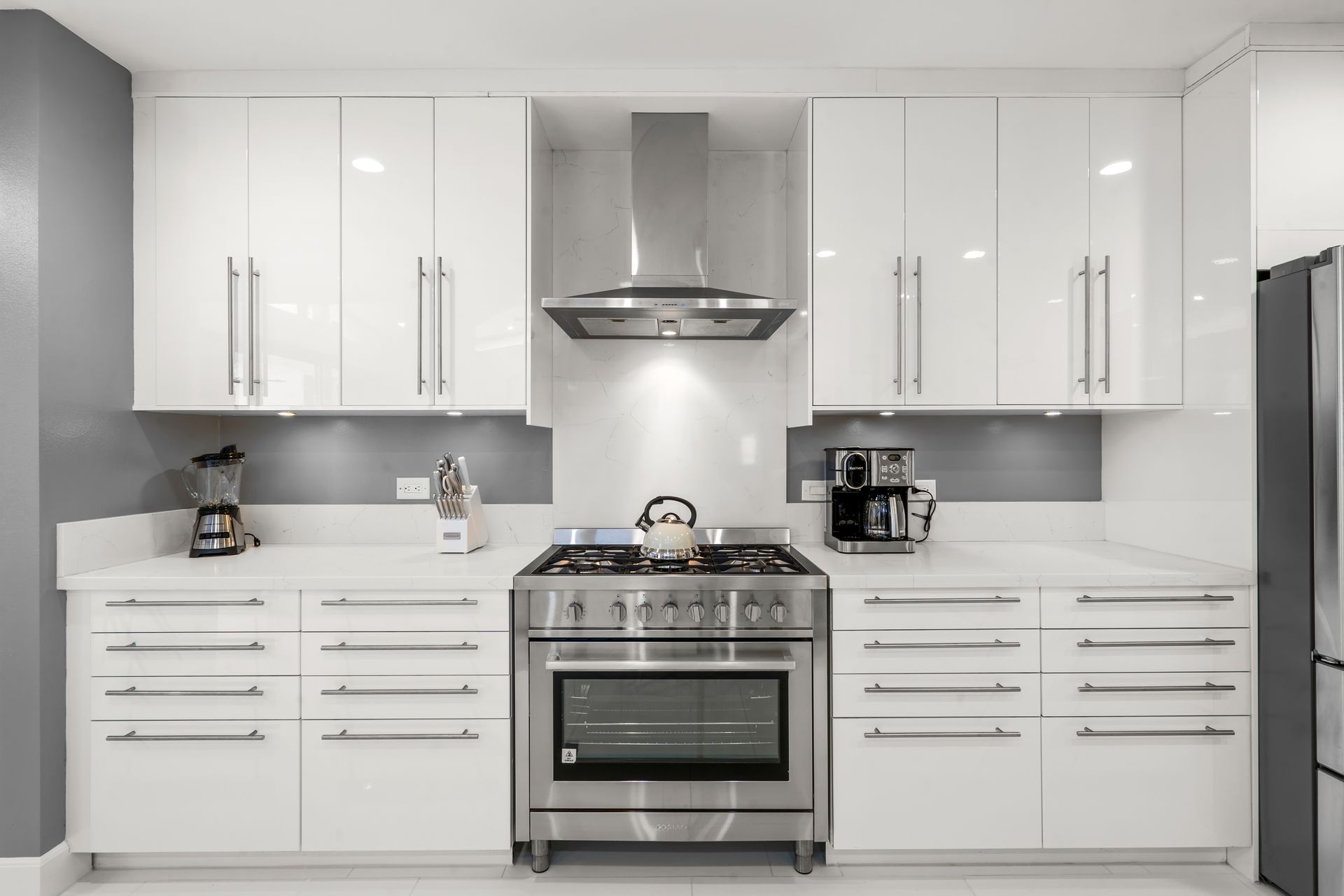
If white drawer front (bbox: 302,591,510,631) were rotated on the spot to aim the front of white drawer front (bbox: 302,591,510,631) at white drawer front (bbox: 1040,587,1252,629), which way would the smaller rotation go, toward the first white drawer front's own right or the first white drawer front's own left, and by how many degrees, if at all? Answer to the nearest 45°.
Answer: approximately 90° to the first white drawer front's own left

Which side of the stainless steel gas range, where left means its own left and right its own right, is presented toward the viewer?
front

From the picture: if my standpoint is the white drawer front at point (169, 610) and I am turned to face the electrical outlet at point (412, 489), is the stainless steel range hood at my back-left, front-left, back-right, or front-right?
front-right

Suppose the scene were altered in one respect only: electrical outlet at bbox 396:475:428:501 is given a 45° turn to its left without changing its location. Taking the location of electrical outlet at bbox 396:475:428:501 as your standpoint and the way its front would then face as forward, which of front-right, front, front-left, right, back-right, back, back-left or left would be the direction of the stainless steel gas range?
front

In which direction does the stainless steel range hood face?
toward the camera

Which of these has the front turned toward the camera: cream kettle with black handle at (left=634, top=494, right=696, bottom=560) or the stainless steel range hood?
the stainless steel range hood

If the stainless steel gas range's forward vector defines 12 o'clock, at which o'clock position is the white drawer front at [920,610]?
The white drawer front is roughly at 9 o'clock from the stainless steel gas range.

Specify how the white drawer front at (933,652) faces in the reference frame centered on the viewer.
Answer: facing the viewer

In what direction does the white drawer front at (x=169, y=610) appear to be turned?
toward the camera
